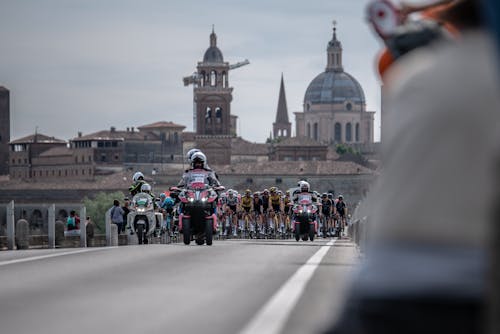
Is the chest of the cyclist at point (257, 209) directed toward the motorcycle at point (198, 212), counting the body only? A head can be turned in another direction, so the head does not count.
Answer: yes

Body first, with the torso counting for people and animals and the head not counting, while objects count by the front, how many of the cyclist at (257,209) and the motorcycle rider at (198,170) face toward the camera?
2

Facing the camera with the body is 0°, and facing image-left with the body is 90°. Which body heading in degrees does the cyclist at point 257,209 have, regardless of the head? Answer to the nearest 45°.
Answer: approximately 0°
